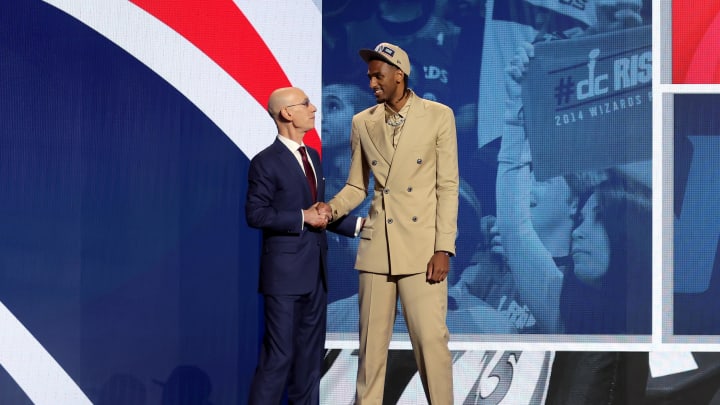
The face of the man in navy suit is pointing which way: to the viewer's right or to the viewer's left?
to the viewer's right

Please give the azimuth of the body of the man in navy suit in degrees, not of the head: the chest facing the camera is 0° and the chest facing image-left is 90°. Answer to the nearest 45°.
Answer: approximately 315°

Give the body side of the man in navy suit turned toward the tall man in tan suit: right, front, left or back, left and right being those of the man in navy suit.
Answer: front

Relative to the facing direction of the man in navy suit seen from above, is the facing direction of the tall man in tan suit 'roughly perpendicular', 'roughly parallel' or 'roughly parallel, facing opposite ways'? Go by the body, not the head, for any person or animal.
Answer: roughly perpendicular

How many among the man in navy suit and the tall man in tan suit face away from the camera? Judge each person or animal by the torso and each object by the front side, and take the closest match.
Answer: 0

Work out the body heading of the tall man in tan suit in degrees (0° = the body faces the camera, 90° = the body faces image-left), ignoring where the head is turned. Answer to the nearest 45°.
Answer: approximately 45°

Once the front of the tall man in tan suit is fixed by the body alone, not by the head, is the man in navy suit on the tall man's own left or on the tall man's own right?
on the tall man's own right
